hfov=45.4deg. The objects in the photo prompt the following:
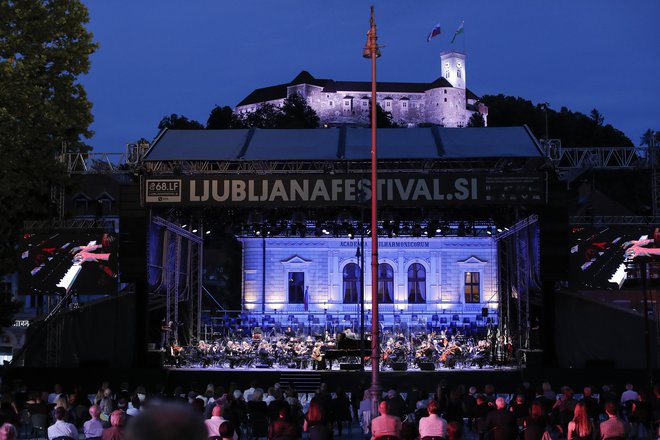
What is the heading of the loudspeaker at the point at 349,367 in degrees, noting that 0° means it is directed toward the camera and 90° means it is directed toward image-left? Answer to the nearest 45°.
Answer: approximately 0°

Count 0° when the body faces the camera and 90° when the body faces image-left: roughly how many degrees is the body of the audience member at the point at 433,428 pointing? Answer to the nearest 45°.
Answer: approximately 180°

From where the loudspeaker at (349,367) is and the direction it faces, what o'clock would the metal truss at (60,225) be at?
The metal truss is roughly at 3 o'clock from the loudspeaker.

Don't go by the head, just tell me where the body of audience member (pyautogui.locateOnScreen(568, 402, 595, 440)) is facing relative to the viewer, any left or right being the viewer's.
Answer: facing away from the viewer

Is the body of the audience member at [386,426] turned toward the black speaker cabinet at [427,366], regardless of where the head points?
yes

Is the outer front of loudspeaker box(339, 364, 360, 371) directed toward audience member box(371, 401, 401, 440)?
yes

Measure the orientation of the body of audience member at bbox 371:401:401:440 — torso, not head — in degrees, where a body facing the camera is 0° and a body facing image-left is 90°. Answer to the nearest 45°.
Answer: approximately 180°

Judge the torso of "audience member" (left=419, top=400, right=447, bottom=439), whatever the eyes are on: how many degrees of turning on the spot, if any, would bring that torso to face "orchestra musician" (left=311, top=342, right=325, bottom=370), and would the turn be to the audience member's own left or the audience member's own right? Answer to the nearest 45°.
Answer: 0° — they already face them

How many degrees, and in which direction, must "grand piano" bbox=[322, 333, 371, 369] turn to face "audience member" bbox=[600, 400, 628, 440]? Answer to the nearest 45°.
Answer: approximately 90° to its left

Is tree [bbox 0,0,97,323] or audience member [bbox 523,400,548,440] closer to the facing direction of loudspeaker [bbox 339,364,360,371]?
the audience member
